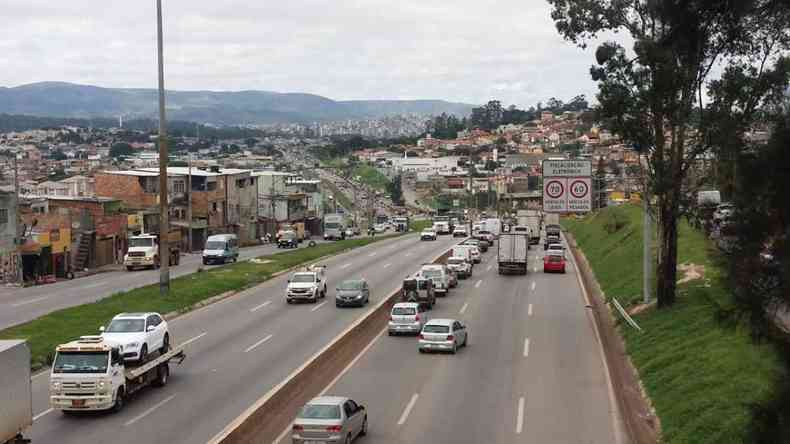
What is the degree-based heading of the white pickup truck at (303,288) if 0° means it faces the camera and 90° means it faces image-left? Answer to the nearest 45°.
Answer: approximately 45°

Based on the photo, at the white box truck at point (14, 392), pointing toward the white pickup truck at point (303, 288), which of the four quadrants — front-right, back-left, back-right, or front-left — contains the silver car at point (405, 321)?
front-right

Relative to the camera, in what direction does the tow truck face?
facing the viewer and to the left of the viewer

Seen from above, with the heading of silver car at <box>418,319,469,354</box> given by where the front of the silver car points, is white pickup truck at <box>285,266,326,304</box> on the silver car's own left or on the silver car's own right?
on the silver car's own left

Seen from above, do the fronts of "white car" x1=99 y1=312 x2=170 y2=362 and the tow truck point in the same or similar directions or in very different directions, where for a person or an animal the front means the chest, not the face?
same or similar directions

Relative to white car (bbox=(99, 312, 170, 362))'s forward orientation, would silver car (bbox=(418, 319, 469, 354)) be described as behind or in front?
behind

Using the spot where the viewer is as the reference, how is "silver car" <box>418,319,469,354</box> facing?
facing away from the viewer and to the right of the viewer

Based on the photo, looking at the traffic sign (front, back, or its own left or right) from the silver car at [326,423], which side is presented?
front

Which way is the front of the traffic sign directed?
toward the camera

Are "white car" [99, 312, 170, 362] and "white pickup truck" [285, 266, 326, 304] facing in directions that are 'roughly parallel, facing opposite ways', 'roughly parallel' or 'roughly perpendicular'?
roughly parallel

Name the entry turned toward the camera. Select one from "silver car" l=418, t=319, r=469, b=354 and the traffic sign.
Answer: the traffic sign

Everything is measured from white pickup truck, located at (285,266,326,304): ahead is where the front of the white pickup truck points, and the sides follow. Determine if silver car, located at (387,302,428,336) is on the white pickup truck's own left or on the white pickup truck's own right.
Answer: on the white pickup truck's own left

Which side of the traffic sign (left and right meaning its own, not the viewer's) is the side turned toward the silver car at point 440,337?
front

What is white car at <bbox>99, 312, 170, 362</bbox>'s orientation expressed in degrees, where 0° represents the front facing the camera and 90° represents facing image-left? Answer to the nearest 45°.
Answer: approximately 45°

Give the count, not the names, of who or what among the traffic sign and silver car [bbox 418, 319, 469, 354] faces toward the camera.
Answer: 1

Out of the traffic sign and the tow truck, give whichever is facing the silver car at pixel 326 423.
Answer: the traffic sign
